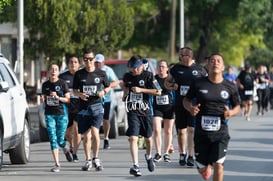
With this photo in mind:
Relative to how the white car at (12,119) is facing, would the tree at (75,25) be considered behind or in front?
behind

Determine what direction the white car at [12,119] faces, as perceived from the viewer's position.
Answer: facing the viewer and to the left of the viewer

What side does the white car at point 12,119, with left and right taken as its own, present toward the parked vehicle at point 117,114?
back

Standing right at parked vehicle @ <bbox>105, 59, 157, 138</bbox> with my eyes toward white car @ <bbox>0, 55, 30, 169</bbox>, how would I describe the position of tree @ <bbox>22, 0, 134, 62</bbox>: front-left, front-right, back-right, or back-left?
back-right

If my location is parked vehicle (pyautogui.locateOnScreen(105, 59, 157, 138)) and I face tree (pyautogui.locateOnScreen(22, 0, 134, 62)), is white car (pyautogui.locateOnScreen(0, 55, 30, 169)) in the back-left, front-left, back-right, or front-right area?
back-left
